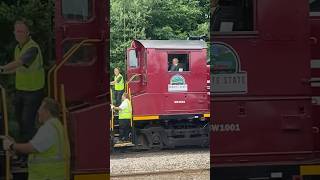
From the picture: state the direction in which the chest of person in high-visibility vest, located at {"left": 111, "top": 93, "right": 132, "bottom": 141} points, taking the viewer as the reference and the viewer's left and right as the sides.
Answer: facing to the left of the viewer

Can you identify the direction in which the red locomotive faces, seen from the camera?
facing to the left of the viewer
